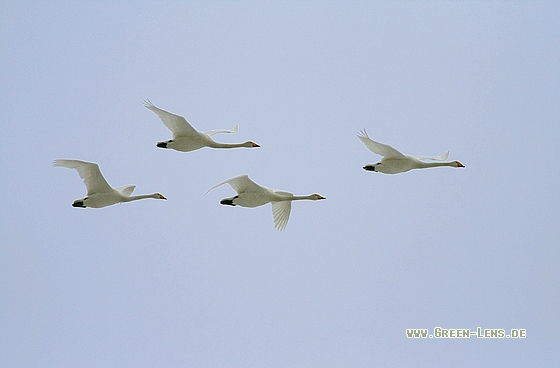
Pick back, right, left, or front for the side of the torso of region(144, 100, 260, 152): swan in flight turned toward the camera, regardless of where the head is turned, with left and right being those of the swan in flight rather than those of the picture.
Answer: right

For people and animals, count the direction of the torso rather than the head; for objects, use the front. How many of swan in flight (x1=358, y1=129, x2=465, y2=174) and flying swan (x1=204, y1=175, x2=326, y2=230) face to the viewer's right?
2

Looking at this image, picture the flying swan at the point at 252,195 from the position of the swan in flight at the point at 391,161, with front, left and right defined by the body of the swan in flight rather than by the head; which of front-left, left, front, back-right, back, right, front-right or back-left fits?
back

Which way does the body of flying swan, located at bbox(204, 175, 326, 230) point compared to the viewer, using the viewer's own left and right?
facing to the right of the viewer

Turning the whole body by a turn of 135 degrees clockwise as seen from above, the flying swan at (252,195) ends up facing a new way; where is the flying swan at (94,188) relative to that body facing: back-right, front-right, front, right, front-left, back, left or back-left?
front-right

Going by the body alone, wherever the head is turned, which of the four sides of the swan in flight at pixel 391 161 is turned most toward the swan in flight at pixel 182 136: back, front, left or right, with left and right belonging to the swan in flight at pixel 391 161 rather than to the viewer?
back

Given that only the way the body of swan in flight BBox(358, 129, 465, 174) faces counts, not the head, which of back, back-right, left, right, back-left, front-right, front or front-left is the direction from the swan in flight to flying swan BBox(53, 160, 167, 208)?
back

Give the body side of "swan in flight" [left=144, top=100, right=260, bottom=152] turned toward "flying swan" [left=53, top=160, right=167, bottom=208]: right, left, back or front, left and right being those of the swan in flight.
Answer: back

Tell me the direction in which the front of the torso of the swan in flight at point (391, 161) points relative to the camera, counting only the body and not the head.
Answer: to the viewer's right
